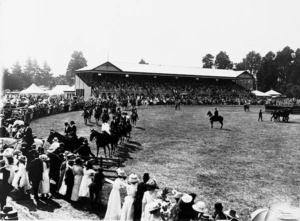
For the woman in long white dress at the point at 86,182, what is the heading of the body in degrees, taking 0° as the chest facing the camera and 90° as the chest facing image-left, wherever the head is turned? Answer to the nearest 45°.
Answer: approximately 225°

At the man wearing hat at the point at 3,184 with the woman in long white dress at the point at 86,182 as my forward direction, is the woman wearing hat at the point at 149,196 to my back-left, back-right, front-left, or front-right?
front-right

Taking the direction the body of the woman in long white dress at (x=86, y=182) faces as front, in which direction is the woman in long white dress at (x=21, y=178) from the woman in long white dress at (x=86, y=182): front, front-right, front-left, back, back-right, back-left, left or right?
back-left

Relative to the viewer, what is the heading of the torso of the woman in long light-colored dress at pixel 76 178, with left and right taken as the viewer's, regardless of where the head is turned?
facing away from the viewer and to the right of the viewer

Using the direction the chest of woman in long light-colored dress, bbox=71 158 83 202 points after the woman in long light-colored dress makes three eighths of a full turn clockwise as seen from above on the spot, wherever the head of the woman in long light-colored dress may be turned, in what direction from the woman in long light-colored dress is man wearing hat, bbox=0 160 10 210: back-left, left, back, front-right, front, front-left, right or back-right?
back-right

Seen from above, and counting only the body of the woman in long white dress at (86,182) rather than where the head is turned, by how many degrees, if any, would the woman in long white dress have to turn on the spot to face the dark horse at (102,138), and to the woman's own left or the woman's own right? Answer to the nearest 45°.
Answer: approximately 45° to the woman's own left

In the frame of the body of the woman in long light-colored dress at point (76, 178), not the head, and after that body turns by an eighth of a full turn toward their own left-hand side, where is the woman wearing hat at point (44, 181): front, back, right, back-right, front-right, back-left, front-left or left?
left

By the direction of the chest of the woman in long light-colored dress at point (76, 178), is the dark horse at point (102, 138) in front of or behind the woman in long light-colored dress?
in front

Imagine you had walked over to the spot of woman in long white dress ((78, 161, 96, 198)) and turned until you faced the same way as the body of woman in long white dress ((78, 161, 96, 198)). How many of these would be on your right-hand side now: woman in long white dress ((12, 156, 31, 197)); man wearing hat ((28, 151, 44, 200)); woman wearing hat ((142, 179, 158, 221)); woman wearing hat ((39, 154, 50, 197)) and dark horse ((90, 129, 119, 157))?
1

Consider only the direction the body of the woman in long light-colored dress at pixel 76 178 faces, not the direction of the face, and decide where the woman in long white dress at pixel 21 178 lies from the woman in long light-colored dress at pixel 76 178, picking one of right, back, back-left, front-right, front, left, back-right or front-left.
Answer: back-left

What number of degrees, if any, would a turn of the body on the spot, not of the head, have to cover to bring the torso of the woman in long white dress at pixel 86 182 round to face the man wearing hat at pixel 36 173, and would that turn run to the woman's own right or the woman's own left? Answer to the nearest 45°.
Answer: approximately 135° to the woman's own left

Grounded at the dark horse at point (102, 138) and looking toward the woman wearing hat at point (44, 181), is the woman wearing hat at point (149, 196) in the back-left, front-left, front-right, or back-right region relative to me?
front-left

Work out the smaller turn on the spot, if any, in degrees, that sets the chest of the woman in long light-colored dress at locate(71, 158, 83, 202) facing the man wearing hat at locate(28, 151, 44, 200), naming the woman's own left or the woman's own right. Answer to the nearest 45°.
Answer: approximately 135° to the woman's own left

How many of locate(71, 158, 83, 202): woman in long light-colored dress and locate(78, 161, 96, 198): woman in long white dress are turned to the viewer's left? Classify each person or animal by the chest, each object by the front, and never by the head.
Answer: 0

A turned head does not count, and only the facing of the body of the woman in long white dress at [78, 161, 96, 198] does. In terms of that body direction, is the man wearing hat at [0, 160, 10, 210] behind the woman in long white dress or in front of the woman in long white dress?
behind

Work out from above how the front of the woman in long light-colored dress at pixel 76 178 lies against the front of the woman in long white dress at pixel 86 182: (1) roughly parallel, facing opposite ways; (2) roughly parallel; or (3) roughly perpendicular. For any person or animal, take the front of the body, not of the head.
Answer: roughly parallel
